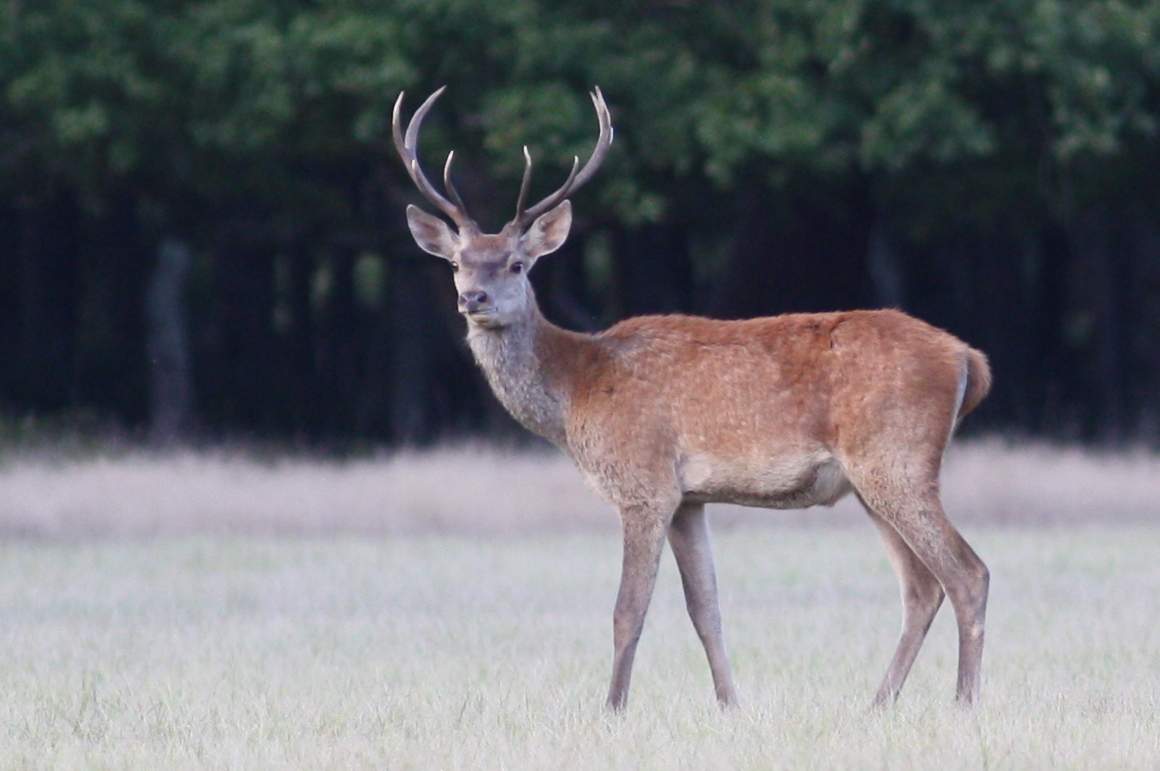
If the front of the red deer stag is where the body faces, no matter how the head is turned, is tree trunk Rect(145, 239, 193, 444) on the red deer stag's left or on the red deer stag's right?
on the red deer stag's right

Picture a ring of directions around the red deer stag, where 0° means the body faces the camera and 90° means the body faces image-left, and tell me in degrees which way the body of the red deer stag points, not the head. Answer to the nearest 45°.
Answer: approximately 90°
